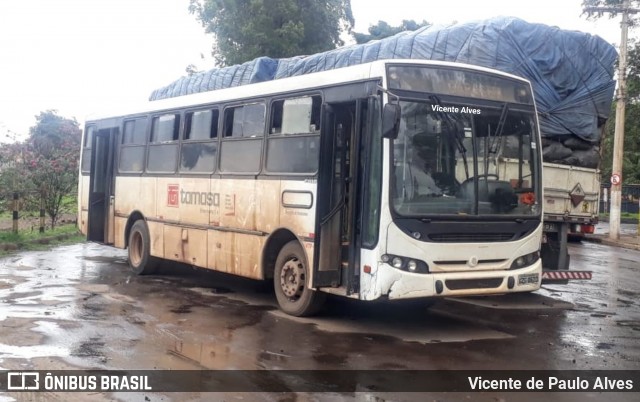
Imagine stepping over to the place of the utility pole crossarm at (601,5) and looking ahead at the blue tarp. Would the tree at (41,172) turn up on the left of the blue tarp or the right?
right

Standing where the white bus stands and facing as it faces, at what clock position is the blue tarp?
The blue tarp is roughly at 9 o'clock from the white bus.

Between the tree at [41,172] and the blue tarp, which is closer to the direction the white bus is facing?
the blue tarp

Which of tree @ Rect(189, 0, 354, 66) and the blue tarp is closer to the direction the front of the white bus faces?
the blue tarp

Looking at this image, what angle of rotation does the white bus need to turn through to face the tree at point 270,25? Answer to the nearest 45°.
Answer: approximately 135° to its left

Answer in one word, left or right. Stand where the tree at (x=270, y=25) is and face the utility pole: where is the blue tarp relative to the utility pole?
right

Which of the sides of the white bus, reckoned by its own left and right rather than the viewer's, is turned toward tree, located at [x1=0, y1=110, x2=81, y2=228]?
back

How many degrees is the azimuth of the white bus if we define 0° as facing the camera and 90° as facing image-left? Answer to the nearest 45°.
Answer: approximately 315°

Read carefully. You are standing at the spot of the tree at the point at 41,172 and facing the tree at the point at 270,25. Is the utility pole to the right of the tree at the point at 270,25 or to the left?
right
